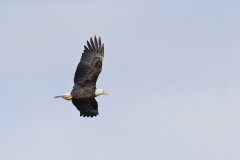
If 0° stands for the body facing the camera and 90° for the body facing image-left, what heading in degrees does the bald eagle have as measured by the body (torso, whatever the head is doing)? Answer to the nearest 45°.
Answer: approximately 270°
